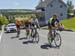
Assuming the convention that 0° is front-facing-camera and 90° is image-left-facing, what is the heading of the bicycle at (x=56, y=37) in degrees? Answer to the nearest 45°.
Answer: approximately 315°

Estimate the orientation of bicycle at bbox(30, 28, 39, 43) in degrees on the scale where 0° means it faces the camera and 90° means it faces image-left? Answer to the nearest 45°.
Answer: approximately 315°

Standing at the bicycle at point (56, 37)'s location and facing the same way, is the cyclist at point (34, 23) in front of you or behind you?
behind

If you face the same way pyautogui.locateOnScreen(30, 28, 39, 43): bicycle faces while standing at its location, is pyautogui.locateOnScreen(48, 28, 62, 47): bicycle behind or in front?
in front

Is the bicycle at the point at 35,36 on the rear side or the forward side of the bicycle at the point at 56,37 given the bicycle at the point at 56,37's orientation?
on the rear side
